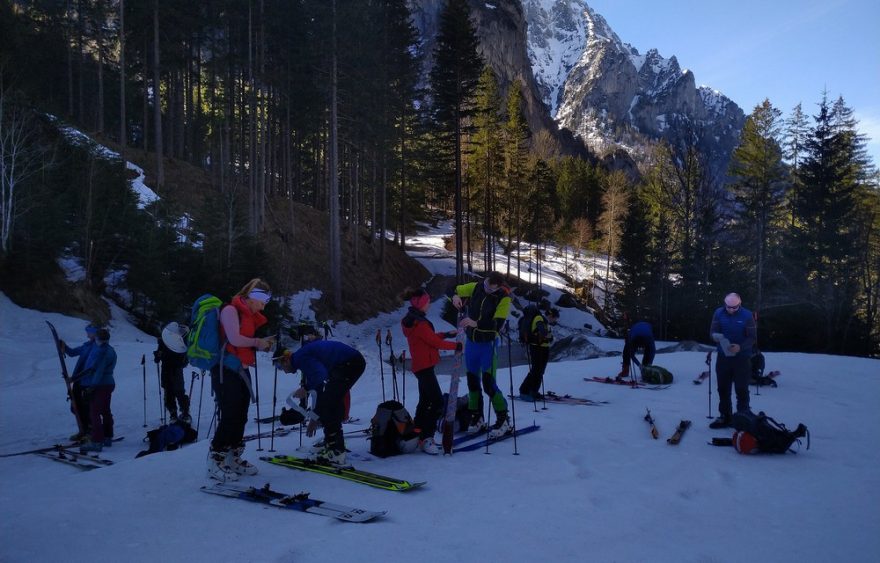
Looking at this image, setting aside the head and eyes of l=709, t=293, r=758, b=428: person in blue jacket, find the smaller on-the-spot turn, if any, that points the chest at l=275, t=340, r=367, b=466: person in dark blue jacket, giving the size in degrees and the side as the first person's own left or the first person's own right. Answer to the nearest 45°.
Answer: approximately 45° to the first person's own right

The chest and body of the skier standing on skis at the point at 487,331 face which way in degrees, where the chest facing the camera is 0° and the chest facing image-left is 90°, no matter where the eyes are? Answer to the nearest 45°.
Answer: approximately 45°

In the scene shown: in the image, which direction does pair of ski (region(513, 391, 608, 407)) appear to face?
to the viewer's right

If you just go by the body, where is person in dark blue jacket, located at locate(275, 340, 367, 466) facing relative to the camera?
to the viewer's left

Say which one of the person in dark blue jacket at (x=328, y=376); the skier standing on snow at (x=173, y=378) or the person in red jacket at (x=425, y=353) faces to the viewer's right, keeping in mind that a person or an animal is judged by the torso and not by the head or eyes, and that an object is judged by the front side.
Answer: the person in red jacket

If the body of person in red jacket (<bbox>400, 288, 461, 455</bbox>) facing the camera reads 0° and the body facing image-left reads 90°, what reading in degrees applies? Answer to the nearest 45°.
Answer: approximately 270°

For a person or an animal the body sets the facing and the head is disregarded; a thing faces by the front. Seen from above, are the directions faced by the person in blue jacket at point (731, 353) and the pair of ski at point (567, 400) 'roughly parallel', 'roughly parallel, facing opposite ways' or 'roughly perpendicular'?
roughly perpendicular

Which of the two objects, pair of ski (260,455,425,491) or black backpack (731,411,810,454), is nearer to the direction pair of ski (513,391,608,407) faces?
the black backpack

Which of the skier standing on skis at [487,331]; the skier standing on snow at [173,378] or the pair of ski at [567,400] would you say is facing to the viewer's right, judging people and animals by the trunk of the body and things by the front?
the pair of ski
